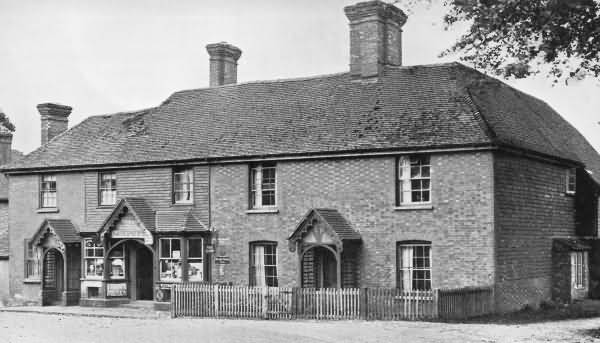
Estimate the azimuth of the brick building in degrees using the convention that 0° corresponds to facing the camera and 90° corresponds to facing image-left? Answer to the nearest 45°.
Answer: approximately 45°
